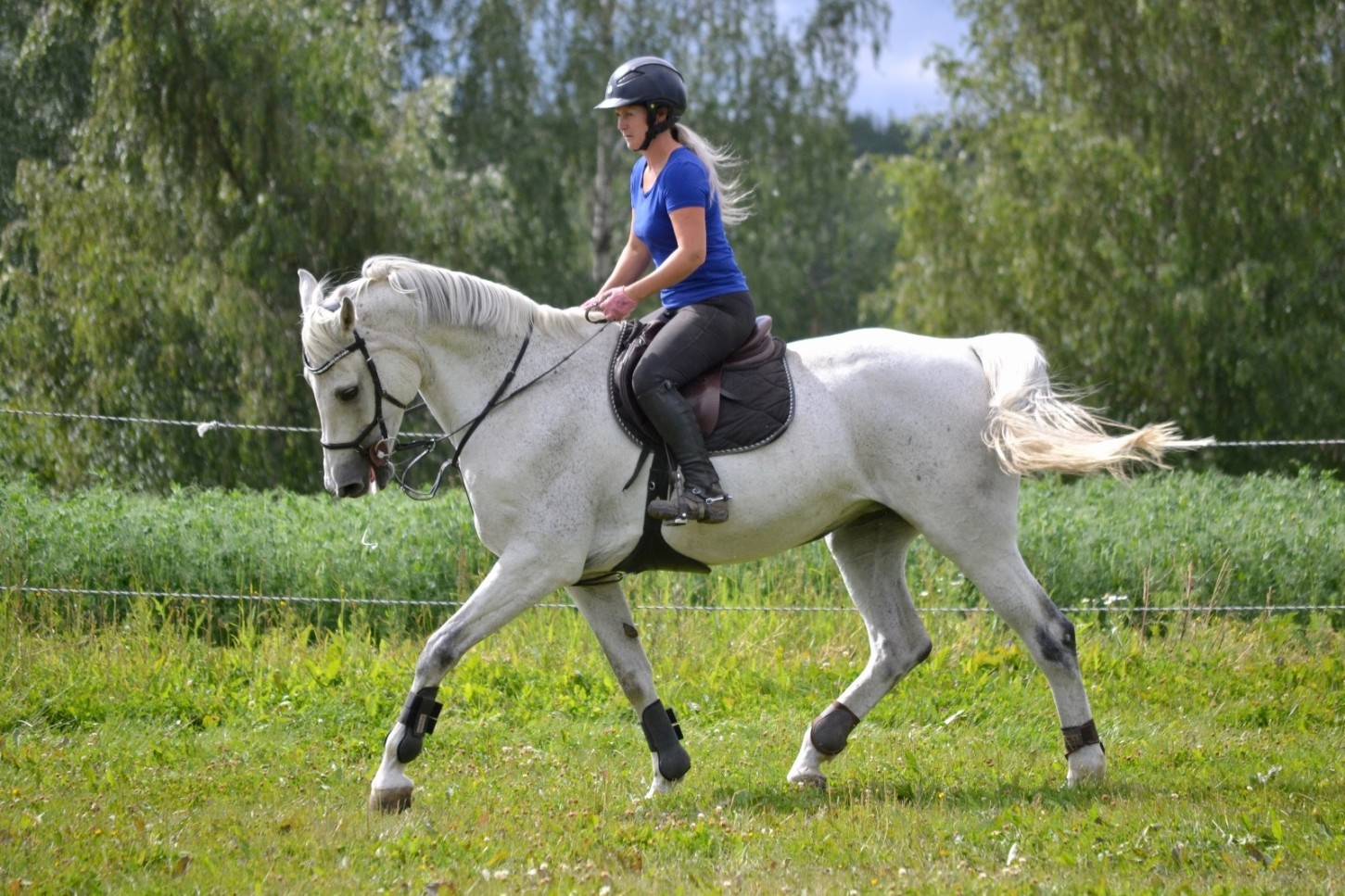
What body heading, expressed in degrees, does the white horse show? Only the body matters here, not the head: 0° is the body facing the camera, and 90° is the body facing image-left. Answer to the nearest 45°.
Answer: approximately 90°

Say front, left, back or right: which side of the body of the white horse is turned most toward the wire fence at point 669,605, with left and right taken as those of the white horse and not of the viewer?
right
